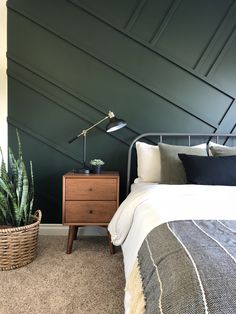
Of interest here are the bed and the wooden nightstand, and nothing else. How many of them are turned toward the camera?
2

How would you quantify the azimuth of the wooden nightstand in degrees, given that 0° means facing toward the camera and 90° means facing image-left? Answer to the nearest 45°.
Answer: approximately 0°

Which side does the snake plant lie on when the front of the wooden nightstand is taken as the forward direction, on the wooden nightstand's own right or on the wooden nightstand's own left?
on the wooden nightstand's own right

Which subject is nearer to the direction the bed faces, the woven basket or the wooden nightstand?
the woven basket

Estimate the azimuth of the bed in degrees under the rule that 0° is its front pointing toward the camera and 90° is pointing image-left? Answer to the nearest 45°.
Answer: approximately 0°
